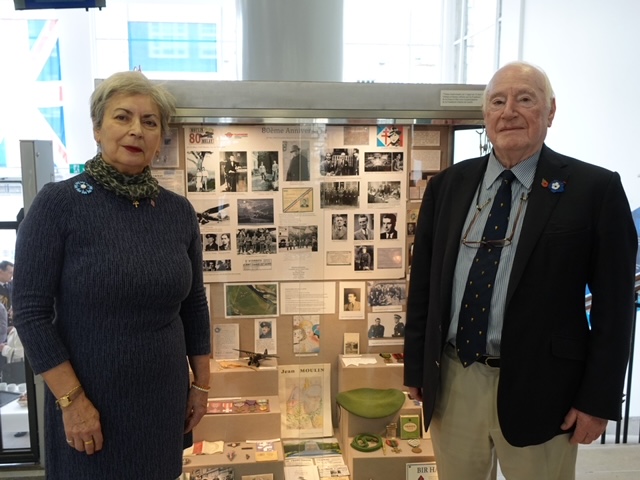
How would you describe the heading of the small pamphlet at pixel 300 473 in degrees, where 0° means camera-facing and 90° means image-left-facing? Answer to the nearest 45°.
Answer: approximately 0°

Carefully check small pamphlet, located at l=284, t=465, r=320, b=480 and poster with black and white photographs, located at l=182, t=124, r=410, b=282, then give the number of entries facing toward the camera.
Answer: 2

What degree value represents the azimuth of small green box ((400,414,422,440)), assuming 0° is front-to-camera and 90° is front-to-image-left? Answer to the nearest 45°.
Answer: approximately 0°

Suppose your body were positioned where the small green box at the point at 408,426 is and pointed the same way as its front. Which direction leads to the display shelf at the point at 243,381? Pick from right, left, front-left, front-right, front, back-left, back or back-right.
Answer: right

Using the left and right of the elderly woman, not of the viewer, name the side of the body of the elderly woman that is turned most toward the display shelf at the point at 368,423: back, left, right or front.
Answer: left

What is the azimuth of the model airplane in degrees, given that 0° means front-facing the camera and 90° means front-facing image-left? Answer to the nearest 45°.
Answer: approximately 45°

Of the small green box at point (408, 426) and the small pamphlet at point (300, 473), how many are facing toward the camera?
2

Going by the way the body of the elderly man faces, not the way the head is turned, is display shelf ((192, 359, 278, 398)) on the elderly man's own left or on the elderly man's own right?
on the elderly man's own right

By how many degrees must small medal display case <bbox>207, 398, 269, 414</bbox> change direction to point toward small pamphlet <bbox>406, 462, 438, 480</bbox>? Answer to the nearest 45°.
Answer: approximately 90° to its left

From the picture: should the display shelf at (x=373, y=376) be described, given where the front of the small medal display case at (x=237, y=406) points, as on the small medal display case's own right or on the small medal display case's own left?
on the small medal display case's own left
